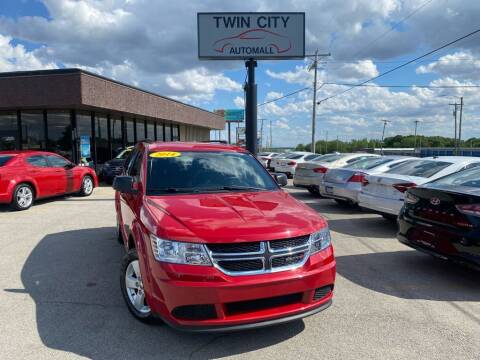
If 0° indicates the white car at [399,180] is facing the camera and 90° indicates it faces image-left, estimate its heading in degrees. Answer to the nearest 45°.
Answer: approximately 225°

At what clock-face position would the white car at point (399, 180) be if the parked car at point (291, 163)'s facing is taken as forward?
The white car is roughly at 4 o'clock from the parked car.

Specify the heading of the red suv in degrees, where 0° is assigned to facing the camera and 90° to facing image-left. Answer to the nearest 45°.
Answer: approximately 315°

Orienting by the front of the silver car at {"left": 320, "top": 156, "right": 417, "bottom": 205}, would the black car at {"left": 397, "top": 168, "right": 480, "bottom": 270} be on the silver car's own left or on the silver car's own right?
on the silver car's own right

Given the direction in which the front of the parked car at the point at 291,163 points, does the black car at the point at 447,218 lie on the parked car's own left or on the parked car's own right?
on the parked car's own right

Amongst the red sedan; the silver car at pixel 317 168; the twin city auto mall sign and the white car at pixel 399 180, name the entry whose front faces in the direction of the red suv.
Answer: the twin city auto mall sign

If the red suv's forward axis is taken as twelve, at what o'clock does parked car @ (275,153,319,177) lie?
The parked car is roughly at 8 o'clock from the red suv.

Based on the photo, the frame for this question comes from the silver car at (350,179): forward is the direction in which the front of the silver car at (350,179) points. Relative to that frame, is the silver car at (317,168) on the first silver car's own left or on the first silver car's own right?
on the first silver car's own left

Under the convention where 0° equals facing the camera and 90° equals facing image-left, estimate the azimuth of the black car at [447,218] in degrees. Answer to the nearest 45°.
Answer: approximately 225°

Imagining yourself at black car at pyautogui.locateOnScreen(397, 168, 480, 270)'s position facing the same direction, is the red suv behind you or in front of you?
behind

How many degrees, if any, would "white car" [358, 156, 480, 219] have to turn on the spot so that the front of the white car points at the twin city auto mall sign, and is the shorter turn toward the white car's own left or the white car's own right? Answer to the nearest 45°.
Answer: approximately 90° to the white car's own left

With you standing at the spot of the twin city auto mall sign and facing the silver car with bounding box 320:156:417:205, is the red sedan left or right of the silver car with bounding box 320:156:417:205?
right
